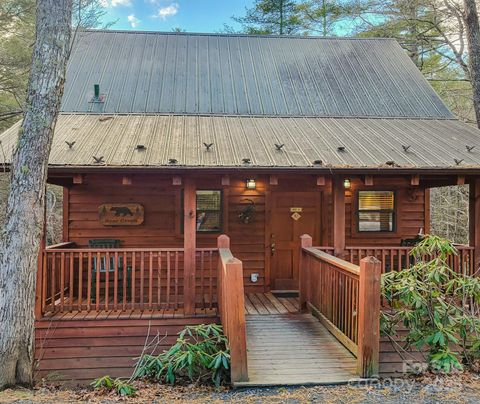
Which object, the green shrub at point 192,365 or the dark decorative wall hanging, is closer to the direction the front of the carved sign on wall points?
the green shrub

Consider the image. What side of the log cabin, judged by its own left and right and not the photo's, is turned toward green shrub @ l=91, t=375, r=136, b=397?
front

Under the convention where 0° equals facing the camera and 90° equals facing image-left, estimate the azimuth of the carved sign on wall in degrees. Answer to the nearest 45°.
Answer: approximately 0°

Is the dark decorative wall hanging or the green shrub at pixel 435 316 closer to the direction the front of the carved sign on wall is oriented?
the green shrub

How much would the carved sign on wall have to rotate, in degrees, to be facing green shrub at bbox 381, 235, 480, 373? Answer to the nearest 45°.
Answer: approximately 45° to its left

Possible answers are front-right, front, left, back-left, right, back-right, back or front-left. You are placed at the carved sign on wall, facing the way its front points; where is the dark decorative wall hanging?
left

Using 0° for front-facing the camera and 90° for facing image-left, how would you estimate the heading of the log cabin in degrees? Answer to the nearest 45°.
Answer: approximately 0°

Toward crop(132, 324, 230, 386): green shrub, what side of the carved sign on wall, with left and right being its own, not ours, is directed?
front
